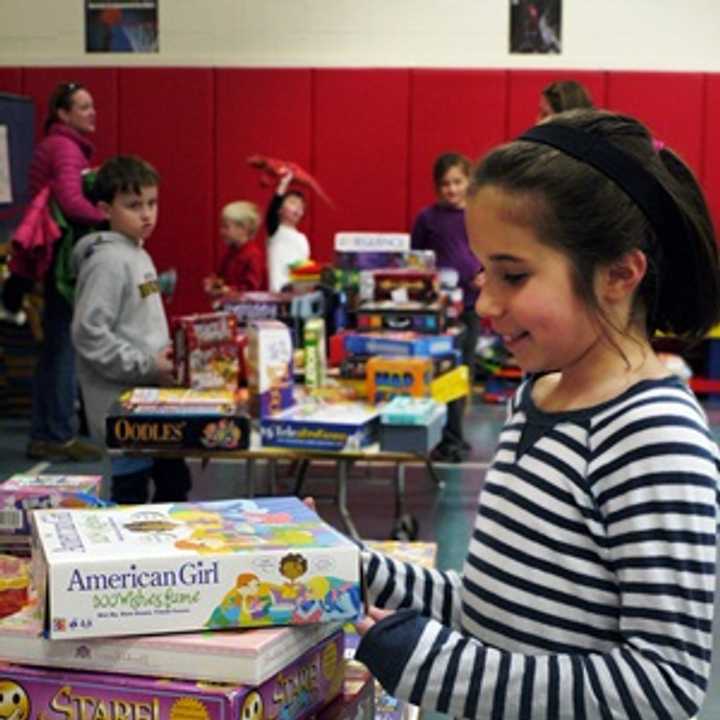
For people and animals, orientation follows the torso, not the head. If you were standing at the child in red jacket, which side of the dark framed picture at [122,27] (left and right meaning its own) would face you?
front

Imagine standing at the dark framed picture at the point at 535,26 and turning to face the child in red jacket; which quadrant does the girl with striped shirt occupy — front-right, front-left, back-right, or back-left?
front-left

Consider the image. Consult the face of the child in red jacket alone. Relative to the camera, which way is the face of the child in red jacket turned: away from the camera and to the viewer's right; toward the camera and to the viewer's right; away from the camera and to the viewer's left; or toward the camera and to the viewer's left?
toward the camera and to the viewer's left

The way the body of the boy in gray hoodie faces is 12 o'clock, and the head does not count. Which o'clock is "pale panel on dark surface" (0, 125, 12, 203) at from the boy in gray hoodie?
The pale panel on dark surface is roughly at 7 o'clock from the boy in gray hoodie.

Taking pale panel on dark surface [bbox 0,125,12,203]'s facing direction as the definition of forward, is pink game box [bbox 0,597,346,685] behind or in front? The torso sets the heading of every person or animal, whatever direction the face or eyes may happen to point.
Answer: in front

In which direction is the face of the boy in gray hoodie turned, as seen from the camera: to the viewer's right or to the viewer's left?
to the viewer's right

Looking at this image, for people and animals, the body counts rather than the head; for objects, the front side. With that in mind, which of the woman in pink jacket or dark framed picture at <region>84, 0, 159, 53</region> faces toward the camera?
the dark framed picture

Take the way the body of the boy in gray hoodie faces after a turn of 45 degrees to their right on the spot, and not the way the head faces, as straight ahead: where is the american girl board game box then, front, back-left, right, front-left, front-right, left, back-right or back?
front

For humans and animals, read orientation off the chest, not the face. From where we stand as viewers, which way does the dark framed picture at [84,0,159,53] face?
facing the viewer

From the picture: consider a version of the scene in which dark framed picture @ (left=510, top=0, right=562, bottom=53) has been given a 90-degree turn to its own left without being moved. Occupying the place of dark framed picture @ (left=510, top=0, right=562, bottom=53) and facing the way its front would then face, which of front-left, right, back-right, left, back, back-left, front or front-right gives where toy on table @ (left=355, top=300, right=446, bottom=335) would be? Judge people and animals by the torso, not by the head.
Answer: right

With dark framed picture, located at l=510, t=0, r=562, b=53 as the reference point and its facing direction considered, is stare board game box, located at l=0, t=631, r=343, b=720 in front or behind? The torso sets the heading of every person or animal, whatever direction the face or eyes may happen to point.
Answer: in front

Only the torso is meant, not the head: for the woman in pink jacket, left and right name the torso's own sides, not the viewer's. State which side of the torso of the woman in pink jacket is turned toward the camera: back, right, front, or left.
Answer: right

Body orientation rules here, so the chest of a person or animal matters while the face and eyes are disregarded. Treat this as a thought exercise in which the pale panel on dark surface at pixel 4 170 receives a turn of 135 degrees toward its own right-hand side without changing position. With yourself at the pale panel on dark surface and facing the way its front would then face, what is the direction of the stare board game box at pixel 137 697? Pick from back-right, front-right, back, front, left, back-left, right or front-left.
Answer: back-left

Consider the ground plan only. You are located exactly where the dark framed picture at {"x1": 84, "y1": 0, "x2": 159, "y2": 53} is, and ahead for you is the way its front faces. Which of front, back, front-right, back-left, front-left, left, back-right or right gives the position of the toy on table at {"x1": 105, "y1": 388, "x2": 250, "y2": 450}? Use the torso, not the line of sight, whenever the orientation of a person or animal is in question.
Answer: front

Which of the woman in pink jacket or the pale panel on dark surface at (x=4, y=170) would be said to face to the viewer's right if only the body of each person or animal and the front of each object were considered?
the woman in pink jacket

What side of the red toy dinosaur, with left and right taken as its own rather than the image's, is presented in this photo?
left
